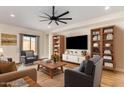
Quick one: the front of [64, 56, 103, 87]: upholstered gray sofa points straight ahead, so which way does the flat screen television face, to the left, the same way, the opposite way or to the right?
to the left

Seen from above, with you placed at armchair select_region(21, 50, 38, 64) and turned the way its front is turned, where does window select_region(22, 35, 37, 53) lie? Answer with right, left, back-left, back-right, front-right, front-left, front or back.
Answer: back-left

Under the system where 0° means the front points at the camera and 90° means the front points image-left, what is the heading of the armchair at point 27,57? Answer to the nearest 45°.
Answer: approximately 315°

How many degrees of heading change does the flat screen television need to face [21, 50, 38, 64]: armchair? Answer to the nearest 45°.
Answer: approximately 45° to its right

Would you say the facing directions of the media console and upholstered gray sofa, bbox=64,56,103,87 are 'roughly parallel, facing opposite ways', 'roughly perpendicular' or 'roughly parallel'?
roughly perpendicular

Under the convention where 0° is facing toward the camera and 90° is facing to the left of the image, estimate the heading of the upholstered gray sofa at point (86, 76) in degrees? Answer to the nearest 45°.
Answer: approximately 135°

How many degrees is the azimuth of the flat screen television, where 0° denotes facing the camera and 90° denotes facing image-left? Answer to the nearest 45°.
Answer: approximately 45°

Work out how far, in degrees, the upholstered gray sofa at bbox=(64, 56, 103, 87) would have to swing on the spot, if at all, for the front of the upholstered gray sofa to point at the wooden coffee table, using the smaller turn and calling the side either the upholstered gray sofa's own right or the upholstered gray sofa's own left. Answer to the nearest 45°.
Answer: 0° — it already faces it
